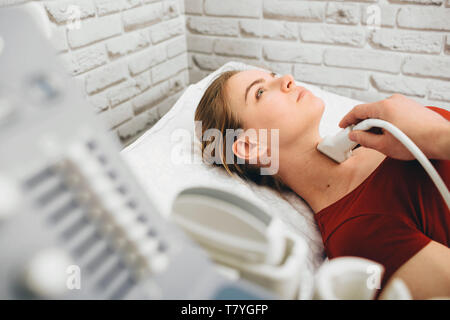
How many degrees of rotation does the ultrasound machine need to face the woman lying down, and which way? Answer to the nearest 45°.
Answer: approximately 90° to its left

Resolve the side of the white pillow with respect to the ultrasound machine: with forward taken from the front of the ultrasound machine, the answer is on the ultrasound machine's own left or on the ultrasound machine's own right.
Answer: on the ultrasound machine's own left
